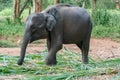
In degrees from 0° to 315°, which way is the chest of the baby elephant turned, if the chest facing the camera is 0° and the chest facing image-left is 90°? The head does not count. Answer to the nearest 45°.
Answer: approximately 90°
